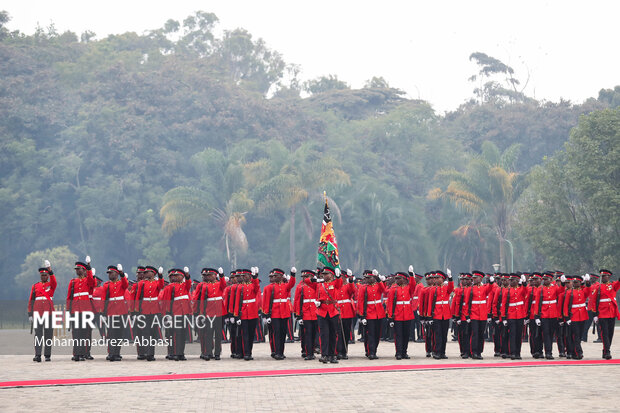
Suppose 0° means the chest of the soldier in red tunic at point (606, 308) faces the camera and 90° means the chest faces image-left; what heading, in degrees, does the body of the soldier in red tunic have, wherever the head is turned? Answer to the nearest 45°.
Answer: approximately 0°

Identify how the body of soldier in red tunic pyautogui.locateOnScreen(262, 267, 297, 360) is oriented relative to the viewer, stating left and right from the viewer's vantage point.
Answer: facing the viewer

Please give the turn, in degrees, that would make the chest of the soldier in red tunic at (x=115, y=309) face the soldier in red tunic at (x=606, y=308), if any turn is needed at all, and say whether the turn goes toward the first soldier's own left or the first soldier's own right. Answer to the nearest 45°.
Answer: approximately 90° to the first soldier's own left

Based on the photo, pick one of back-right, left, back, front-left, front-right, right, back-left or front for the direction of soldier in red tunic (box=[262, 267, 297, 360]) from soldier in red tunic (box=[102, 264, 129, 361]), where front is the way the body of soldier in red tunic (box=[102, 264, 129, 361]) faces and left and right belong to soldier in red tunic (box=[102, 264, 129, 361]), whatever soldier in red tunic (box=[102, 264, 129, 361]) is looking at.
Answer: left

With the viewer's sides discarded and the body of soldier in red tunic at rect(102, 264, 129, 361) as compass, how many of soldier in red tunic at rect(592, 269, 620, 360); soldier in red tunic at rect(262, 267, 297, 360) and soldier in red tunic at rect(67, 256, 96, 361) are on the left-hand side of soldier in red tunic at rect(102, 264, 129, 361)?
2

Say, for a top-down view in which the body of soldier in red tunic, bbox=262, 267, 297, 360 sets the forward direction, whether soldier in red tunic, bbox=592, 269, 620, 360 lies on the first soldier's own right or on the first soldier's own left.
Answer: on the first soldier's own left

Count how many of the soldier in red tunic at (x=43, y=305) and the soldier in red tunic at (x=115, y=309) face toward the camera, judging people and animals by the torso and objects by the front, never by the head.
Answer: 2

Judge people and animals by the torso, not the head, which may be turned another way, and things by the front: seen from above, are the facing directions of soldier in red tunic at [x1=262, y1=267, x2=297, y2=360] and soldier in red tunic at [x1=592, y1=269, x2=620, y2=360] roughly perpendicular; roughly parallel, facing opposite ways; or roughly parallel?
roughly parallel

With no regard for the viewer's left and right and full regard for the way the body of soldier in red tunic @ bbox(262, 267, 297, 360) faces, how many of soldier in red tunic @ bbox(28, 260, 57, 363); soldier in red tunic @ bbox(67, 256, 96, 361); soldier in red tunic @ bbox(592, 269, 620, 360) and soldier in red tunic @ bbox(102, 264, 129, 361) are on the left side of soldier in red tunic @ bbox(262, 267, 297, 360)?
1

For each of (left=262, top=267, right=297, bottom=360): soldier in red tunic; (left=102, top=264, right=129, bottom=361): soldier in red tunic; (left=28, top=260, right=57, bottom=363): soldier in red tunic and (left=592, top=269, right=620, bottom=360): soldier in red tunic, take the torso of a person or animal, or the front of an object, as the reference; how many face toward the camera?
4

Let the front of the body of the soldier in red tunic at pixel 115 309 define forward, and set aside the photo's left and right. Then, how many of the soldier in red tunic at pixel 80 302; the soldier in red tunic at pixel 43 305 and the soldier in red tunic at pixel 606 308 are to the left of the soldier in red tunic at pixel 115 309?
1

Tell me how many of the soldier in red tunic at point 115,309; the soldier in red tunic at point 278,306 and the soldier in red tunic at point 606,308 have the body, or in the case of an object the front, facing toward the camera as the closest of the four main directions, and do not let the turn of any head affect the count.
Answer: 3

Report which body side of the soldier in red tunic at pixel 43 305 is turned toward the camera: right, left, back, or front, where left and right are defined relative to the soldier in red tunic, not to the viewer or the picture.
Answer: front

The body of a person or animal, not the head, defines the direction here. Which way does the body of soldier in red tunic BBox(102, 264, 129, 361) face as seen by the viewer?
toward the camera
